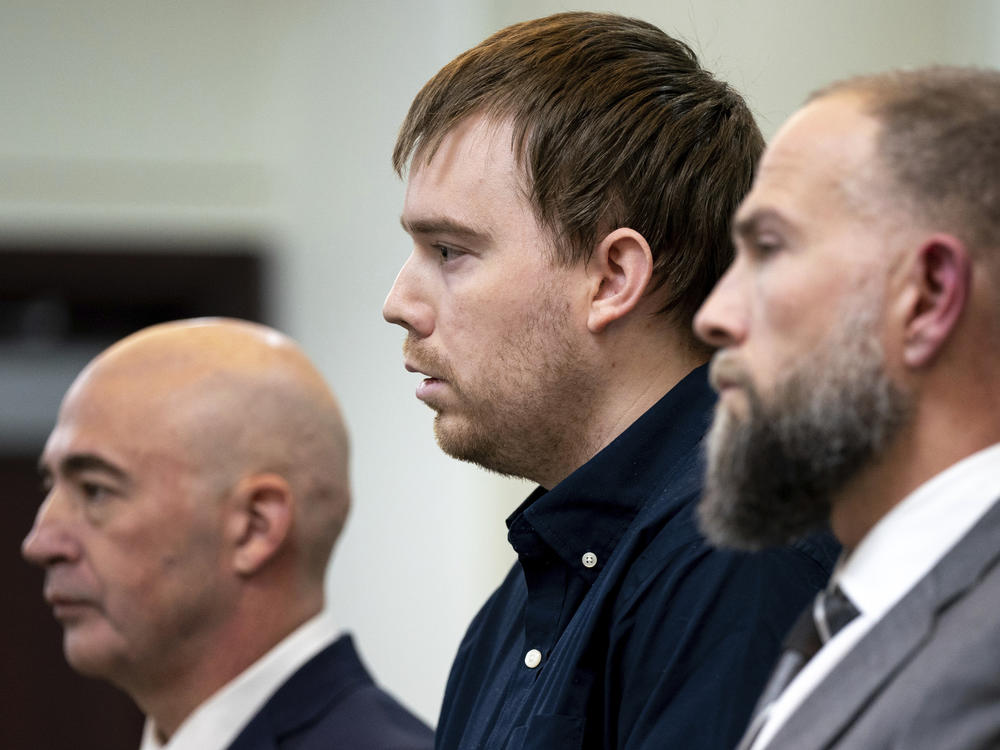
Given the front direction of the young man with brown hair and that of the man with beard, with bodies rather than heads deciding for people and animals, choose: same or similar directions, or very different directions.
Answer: same or similar directions

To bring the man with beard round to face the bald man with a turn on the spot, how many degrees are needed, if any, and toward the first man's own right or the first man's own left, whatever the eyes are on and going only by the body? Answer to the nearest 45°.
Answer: approximately 45° to the first man's own right

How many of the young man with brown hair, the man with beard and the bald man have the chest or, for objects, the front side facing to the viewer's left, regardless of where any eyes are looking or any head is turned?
3

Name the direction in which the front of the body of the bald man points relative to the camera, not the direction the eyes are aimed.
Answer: to the viewer's left

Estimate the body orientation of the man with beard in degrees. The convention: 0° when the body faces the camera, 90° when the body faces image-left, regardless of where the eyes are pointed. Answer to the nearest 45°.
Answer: approximately 90°

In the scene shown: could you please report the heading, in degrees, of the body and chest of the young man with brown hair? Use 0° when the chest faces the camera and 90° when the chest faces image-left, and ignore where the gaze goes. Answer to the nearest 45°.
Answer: approximately 90°

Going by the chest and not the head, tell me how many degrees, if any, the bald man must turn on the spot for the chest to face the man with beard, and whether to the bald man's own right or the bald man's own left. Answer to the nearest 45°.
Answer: approximately 135° to the bald man's own left

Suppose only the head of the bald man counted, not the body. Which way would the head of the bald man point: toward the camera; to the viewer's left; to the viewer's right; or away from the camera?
to the viewer's left

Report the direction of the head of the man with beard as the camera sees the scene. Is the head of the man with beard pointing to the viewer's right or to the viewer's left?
to the viewer's left

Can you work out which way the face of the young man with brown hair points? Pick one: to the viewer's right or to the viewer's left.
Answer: to the viewer's left
